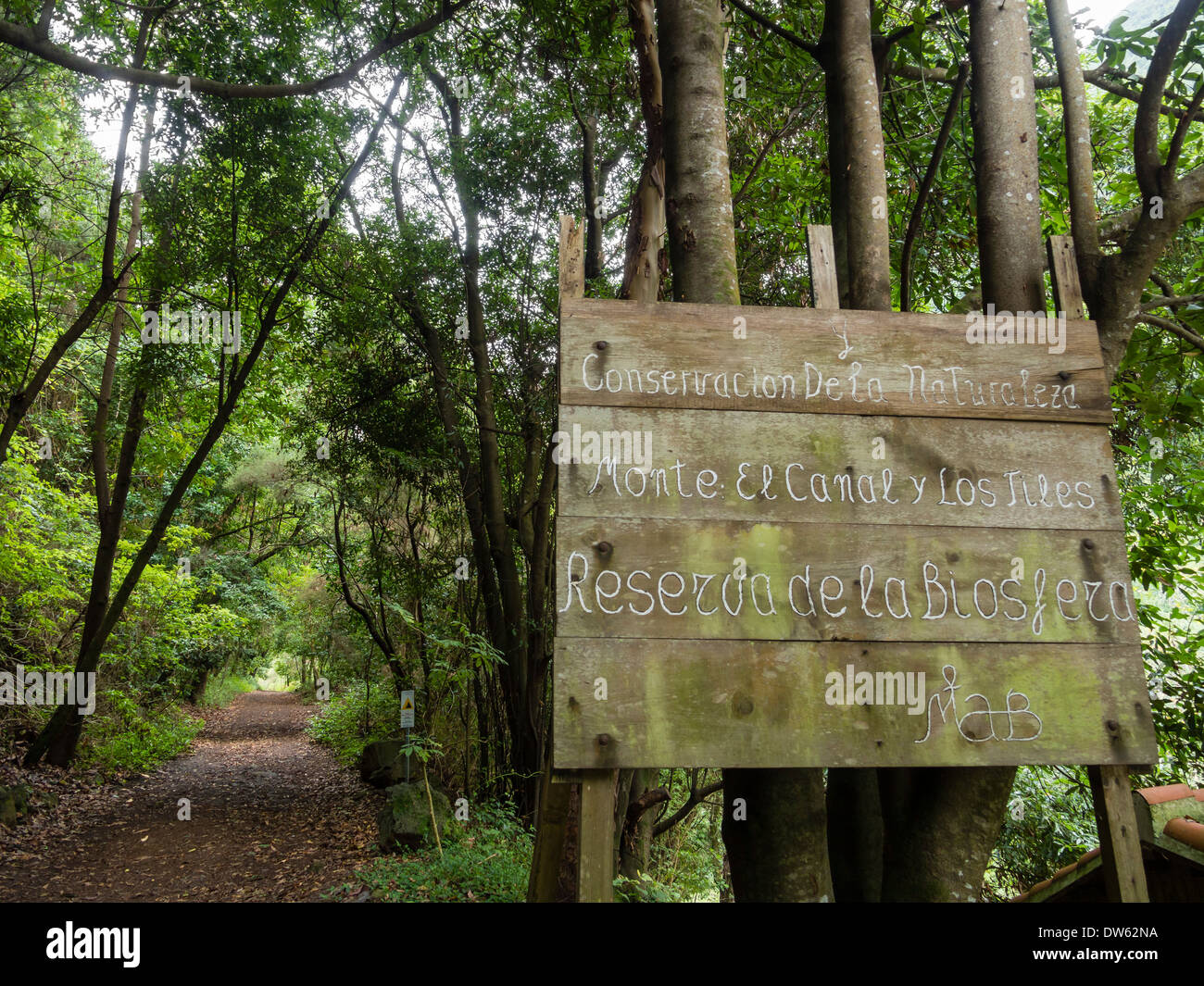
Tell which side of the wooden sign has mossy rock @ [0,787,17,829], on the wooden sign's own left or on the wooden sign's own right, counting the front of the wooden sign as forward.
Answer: on the wooden sign's own right

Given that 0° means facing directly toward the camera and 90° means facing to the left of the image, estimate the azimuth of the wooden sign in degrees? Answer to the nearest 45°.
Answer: approximately 0°

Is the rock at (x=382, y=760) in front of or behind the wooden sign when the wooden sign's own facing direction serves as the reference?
behind

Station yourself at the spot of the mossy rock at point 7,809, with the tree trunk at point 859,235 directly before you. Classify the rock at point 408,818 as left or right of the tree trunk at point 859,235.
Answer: left
